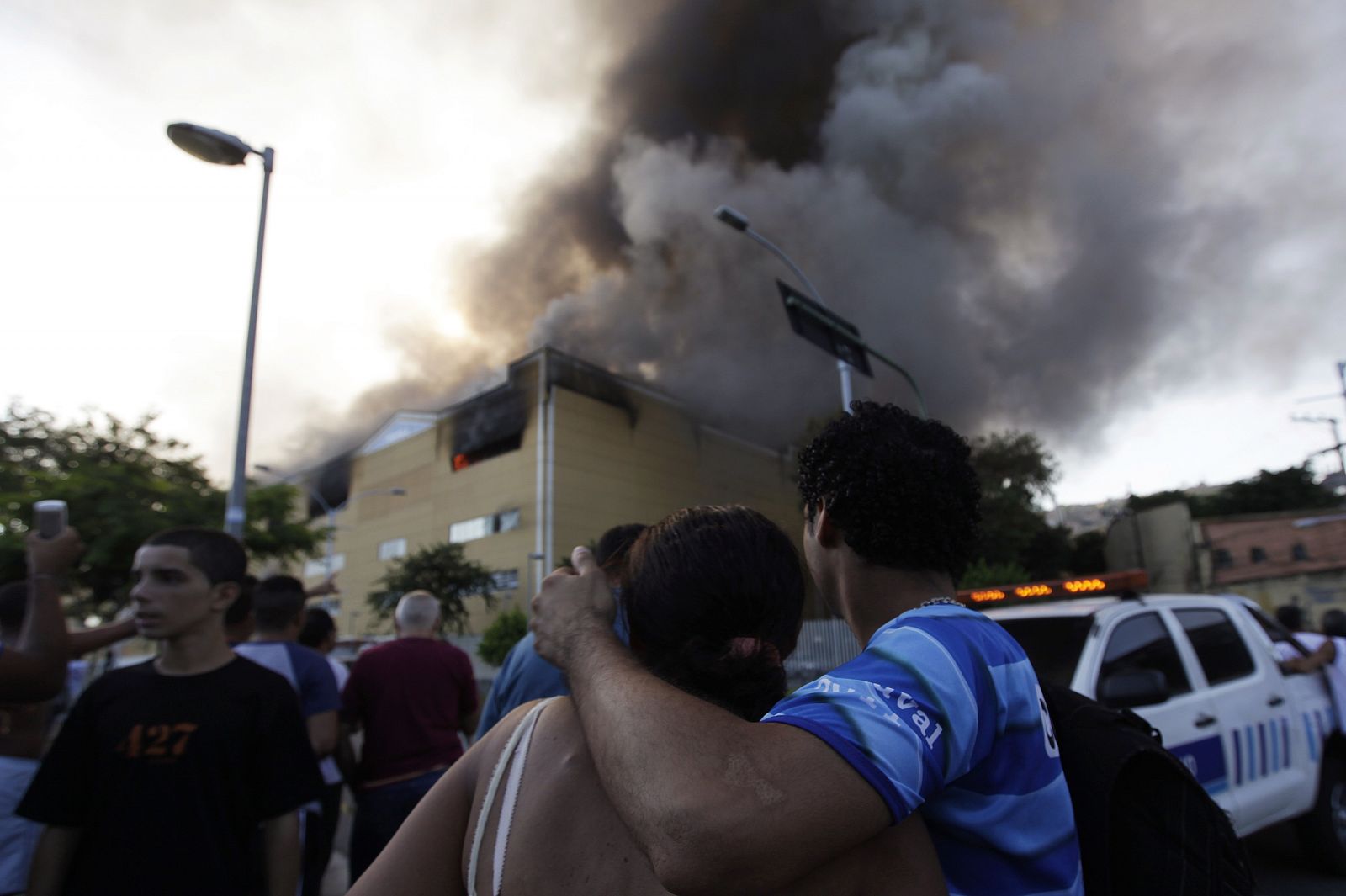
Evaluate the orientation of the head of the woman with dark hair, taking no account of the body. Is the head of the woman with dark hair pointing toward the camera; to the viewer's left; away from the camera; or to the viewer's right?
away from the camera

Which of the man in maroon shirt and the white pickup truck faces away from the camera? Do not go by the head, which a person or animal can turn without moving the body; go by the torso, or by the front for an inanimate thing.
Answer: the man in maroon shirt

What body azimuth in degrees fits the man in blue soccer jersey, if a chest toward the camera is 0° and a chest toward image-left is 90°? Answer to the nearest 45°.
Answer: approximately 135°

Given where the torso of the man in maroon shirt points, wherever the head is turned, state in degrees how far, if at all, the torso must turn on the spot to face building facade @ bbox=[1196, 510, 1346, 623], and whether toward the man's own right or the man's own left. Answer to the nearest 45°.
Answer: approximately 45° to the man's own right

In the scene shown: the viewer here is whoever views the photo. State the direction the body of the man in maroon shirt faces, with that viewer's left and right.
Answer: facing away from the viewer

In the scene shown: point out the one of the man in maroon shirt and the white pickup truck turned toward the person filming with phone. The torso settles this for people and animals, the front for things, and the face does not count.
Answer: the white pickup truck

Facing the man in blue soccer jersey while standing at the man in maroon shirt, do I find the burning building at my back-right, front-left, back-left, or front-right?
back-left

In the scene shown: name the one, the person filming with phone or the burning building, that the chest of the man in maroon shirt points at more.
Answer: the burning building

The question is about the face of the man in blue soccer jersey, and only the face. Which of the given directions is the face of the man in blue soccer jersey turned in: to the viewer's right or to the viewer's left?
to the viewer's left

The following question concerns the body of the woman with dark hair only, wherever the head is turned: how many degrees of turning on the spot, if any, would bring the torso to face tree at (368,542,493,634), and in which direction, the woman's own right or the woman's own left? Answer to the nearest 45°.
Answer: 0° — they already face it

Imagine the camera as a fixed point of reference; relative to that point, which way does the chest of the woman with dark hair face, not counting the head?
away from the camera
